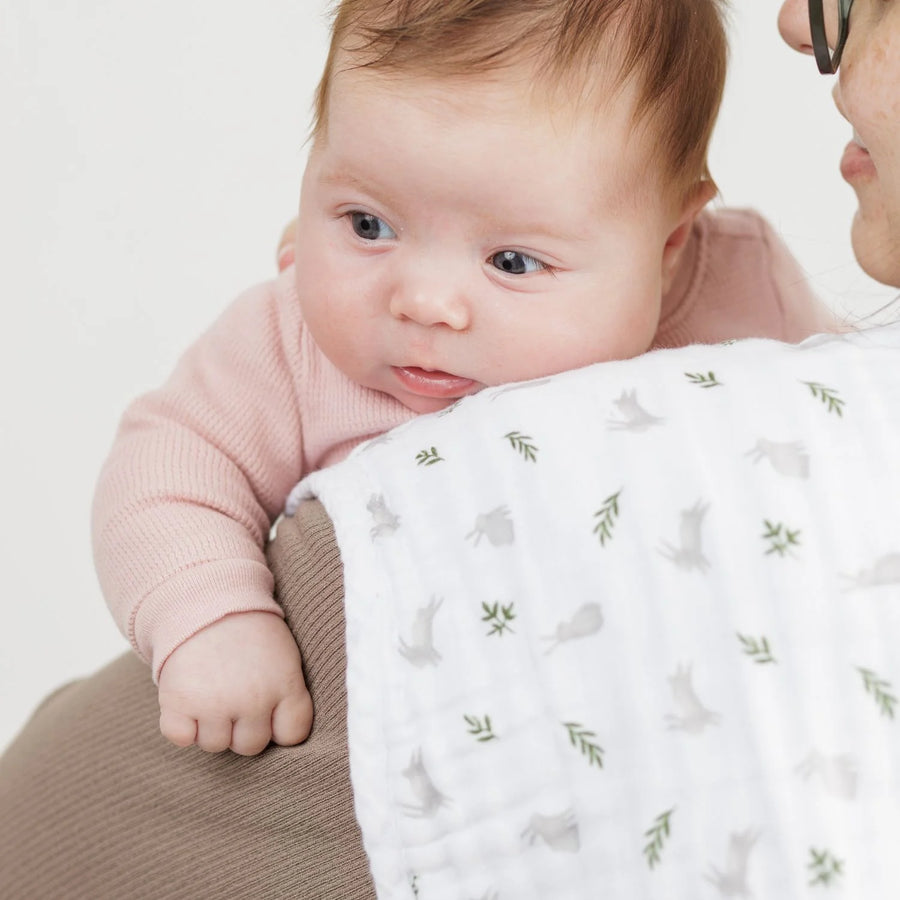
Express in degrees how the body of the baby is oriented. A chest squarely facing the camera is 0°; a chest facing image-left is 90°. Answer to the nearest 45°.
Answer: approximately 0°
